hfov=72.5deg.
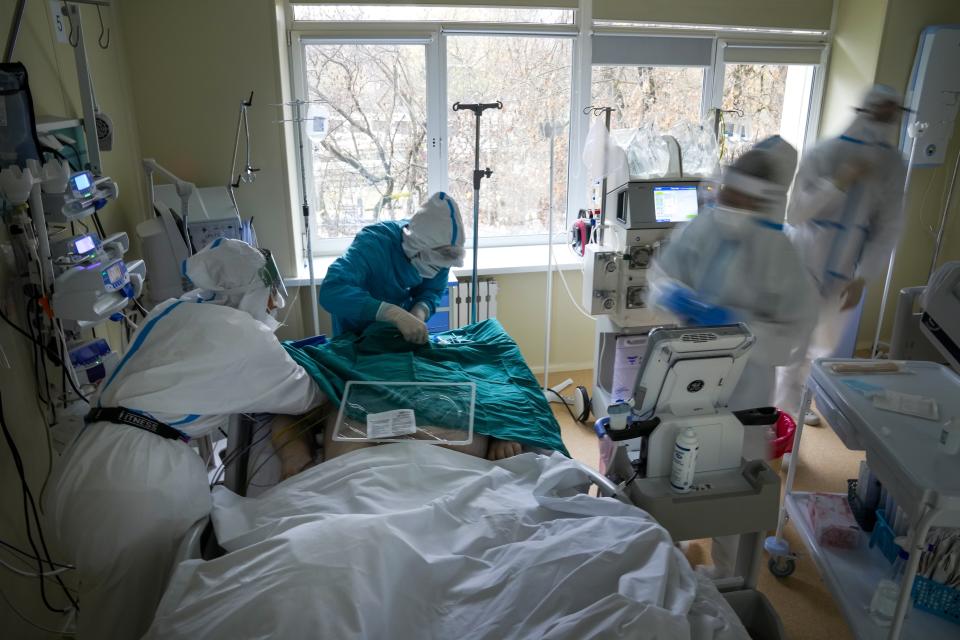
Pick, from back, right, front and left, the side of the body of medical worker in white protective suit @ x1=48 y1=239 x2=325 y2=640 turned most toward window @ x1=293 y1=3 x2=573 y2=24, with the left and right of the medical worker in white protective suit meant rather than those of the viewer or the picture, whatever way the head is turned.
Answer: front

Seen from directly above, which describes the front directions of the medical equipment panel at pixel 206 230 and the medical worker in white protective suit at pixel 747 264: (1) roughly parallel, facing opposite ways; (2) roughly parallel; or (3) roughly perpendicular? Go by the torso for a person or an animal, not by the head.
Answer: roughly perpendicular

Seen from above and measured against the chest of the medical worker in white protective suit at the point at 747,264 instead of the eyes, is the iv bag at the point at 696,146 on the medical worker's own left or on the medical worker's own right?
on the medical worker's own right

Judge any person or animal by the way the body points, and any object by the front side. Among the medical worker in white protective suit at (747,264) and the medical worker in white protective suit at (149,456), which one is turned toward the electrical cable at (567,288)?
the medical worker in white protective suit at (149,456)

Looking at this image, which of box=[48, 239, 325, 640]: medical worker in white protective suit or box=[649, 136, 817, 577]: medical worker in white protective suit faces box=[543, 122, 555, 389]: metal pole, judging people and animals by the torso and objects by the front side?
box=[48, 239, 325, 640]: medical worker in white protective suit

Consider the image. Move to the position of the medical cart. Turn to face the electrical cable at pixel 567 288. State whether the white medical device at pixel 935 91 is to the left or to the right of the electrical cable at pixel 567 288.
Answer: right

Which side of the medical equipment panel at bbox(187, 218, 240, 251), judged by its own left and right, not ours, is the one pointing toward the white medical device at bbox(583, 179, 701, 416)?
left

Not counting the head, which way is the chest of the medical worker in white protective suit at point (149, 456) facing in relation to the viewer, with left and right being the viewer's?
facing away from the viewer and to the right of the viewer

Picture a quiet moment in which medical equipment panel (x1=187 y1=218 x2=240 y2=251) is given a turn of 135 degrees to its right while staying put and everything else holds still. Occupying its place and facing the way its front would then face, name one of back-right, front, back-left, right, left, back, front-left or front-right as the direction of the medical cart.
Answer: back

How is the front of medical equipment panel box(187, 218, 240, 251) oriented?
toward the camera

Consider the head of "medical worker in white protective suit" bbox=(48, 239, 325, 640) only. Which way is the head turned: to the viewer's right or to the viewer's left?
to the viewer's right

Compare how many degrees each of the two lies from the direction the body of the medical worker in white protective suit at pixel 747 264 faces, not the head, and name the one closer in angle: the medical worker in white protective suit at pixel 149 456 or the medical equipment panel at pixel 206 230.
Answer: the medical worker in white protective suit

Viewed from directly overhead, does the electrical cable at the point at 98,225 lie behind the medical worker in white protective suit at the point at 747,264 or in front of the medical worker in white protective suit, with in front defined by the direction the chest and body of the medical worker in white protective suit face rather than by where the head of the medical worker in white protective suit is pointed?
in front

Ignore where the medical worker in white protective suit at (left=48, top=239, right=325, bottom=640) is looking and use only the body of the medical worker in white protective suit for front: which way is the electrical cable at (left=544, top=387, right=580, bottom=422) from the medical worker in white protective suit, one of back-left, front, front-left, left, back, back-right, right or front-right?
front
